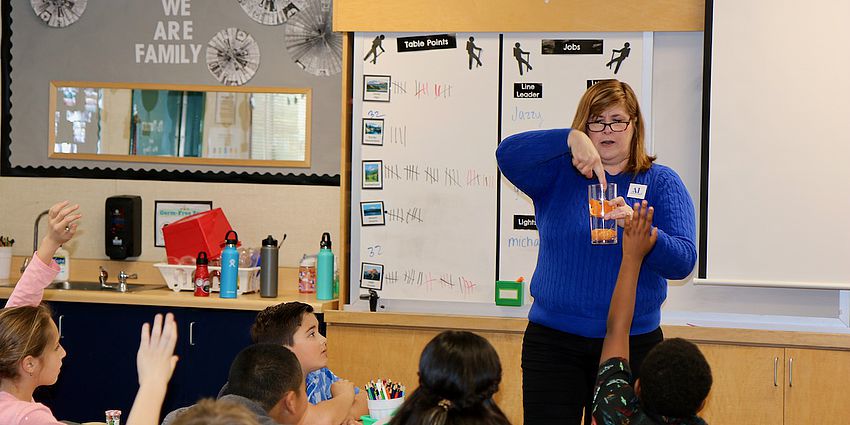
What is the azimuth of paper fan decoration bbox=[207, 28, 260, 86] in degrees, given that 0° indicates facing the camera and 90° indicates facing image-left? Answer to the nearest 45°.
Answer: approximately 0°

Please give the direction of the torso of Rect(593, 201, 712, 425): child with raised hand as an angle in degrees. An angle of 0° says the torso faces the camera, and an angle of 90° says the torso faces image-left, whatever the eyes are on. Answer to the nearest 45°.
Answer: approximately 180°

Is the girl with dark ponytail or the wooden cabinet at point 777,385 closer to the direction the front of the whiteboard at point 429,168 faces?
the girl with dark ponytail

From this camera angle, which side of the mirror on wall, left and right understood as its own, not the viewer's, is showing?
front

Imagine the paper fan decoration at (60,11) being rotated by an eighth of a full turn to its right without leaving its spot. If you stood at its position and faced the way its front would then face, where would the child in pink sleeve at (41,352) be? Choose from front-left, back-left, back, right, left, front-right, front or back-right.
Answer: front-left

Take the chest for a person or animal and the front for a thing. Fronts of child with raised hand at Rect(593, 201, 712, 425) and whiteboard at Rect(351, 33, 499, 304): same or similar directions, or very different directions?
very different directions

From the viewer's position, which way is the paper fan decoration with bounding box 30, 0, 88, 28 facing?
facing the viewer

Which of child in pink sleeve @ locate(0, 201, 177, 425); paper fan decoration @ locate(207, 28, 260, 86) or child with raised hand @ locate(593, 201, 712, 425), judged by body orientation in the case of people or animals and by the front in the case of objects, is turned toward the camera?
the paper fan decoration

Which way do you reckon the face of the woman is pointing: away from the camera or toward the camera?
toward the camera

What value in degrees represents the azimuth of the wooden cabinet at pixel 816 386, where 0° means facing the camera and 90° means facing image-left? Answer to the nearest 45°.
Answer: approximately 0°

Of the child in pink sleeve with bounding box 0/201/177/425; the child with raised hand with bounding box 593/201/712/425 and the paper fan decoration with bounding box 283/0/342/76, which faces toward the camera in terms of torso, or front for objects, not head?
the paper fan decoration

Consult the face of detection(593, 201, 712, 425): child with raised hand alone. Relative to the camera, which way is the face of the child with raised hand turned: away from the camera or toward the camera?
away from the camera

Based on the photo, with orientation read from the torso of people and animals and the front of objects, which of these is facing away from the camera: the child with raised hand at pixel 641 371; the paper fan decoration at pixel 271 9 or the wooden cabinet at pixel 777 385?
the child with raised hand

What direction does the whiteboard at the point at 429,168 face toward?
toward the camera

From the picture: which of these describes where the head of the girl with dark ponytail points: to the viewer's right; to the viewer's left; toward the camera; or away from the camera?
away from the camera
